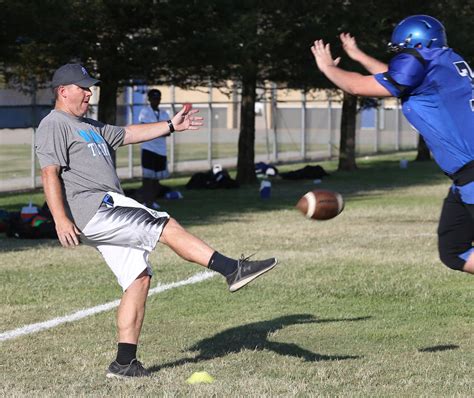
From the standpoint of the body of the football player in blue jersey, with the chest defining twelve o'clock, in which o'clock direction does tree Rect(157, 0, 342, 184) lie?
The tree is roughly at 1 o'clock from the football player in blue jersey.

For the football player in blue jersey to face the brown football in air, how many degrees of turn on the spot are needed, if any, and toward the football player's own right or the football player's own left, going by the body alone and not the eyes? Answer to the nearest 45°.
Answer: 0° — they already face it

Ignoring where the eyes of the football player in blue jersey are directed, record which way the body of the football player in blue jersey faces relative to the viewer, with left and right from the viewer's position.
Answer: facing away from the viewer and to the left of the viewer

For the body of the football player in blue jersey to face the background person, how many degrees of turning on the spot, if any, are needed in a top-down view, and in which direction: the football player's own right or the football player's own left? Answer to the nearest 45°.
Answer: approximately 45° to the football player's own right

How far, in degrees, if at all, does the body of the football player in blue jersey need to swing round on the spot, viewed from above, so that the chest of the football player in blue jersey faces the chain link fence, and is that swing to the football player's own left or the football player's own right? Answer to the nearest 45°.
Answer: approximately 45° to the football player's own right
